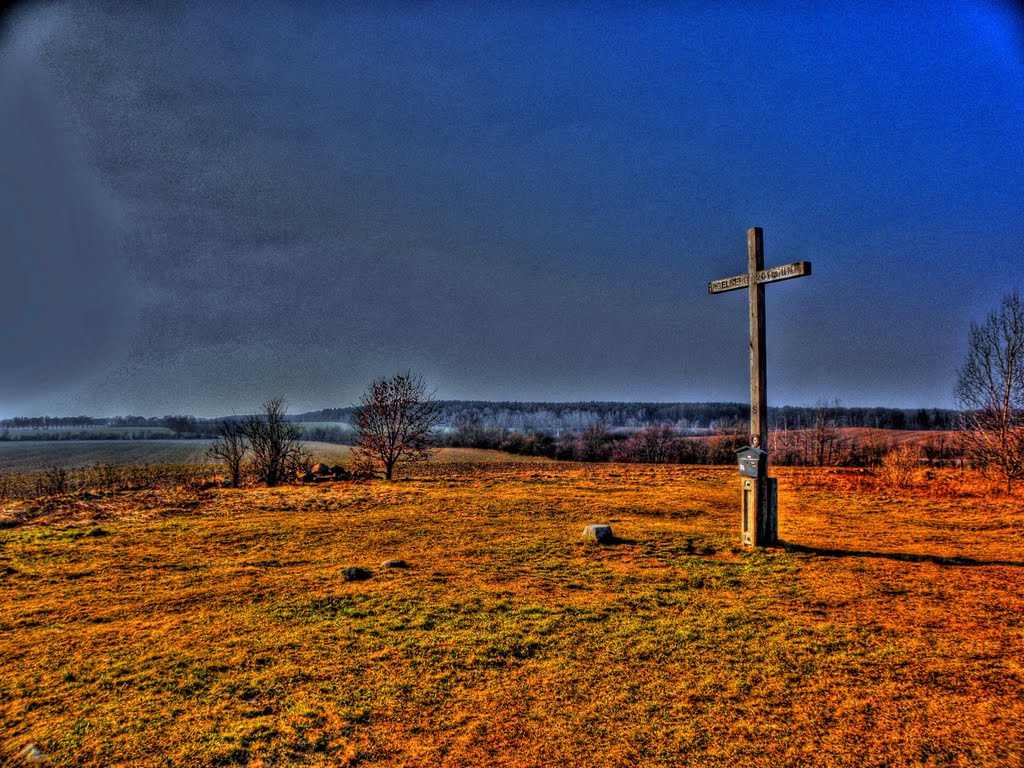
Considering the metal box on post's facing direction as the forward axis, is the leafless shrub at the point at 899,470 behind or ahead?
behind

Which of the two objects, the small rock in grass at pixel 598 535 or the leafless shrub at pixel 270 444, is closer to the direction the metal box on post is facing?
the small rock in grass

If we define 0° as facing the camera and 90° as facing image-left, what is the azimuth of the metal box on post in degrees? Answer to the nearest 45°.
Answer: approximately 45°

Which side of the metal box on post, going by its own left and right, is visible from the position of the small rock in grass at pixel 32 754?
front

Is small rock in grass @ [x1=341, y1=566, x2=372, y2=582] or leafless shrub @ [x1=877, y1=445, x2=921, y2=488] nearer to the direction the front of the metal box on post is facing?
the small rock in grass

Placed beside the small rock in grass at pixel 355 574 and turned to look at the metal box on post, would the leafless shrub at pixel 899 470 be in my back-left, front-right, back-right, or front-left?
front-left

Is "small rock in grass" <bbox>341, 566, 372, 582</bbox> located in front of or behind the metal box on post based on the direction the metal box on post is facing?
in front
